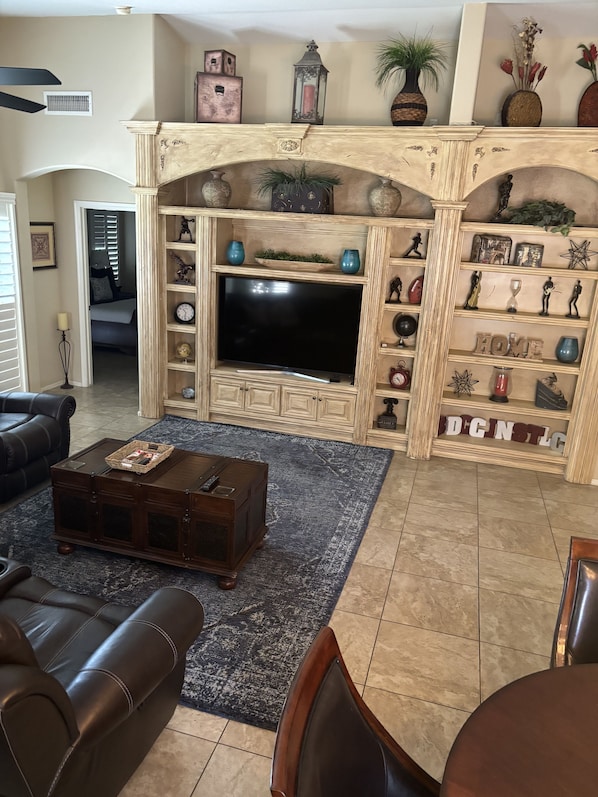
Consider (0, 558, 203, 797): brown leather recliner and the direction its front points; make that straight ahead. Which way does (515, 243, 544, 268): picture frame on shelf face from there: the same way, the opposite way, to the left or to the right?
the opposite way

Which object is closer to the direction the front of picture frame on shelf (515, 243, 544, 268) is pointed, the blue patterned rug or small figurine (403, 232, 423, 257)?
the blue patterned rug

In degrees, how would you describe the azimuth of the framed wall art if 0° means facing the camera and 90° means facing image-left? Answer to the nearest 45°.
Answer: approximately 315°

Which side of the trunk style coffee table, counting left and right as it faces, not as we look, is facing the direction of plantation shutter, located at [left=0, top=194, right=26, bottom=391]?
right

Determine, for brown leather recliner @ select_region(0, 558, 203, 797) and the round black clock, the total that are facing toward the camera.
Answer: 1

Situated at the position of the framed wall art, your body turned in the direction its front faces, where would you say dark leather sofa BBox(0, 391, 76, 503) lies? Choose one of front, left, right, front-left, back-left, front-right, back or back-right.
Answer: front-right

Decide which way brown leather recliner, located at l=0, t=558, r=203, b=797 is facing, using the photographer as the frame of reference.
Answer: facing away from the viewer and to the right of the viewer

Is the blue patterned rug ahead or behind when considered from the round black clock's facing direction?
ahead

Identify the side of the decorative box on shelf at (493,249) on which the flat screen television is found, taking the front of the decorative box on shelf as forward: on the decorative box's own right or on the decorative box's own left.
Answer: on the decorative box's own right

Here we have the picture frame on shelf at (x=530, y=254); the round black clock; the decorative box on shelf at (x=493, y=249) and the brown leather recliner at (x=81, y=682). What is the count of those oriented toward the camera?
3
